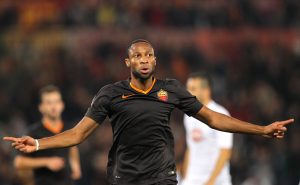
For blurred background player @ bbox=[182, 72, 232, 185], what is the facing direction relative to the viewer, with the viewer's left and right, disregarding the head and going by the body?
facing the viewer and to the left of the viewer

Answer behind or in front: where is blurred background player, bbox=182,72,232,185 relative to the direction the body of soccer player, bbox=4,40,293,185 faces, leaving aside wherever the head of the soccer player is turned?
behind

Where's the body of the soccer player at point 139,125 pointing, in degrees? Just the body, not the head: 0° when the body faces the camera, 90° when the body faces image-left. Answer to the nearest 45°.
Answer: approximately 0°

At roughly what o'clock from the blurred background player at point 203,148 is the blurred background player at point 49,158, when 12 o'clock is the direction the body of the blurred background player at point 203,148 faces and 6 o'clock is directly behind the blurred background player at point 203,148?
the blurred background player at point 49,158 is roughly at 1 o'clock from the blurred background player at point 203,148.

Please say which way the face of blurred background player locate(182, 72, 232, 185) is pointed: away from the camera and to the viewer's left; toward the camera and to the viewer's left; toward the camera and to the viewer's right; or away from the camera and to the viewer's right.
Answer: toward the camera and to the viewer's left

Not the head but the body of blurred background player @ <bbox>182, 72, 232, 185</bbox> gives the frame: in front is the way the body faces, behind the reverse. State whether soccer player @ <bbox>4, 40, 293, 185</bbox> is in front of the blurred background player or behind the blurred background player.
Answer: in front

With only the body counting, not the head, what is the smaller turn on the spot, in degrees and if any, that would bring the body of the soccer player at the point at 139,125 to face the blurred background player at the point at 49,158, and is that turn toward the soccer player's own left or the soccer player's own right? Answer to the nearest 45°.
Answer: approximately 135° to the soccer player's own right

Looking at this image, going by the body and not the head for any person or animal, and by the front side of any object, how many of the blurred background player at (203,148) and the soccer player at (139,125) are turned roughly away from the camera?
0
